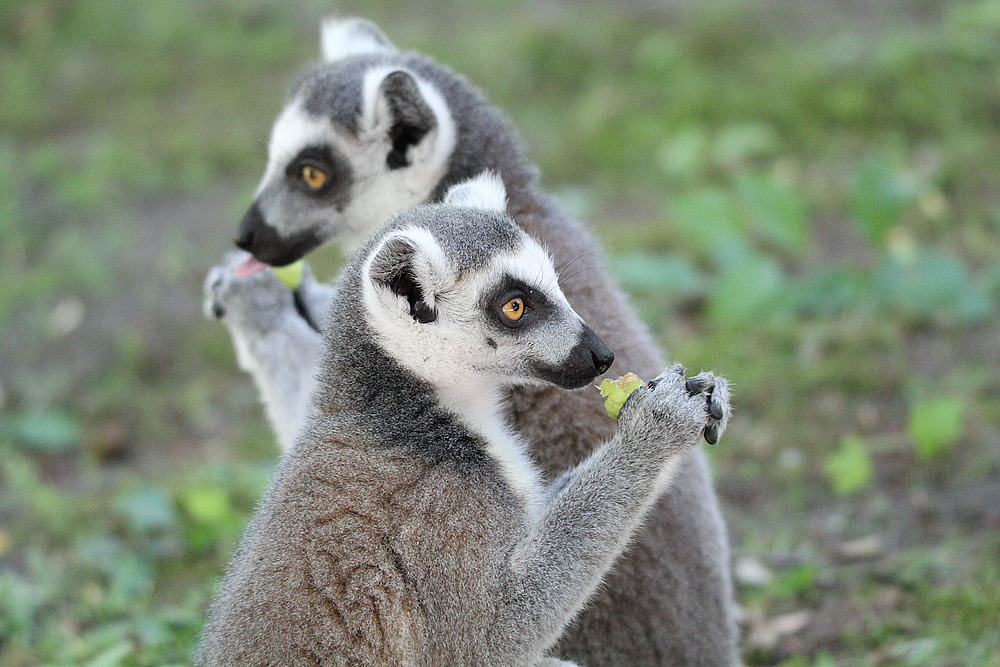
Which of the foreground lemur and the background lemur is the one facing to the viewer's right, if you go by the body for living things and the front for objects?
the foreground lemur

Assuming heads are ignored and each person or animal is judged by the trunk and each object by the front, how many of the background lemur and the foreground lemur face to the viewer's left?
1

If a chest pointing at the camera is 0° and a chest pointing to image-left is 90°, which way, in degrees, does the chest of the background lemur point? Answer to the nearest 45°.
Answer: approximately 90°

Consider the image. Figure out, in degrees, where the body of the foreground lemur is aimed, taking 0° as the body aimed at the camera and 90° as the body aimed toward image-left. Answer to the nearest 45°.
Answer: approximately 270°

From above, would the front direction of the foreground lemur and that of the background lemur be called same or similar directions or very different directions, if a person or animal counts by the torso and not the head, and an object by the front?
very different directions
